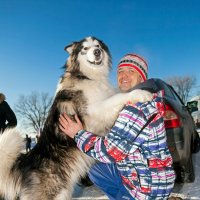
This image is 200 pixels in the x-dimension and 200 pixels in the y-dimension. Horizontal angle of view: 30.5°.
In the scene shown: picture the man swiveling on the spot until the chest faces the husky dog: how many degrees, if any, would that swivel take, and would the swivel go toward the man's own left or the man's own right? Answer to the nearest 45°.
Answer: approximately 45° to the man's own right

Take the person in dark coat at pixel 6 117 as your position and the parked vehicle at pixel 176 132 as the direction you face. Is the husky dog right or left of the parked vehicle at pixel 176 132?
right

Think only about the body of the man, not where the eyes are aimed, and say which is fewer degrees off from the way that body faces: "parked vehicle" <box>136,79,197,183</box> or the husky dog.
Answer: the husky dog

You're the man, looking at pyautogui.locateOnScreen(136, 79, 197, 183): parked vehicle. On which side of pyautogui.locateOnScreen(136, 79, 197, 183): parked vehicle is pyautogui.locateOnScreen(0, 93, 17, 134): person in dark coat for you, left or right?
left

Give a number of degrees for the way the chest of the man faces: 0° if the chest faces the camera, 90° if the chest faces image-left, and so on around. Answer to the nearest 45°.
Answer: approximately 90°

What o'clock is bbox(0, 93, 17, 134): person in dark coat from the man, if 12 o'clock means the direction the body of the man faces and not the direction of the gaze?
The person in dark coat is roughly at 2 o'clock from the man.

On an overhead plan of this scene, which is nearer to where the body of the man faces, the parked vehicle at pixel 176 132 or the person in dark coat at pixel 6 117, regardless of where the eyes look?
the person in dark coat
